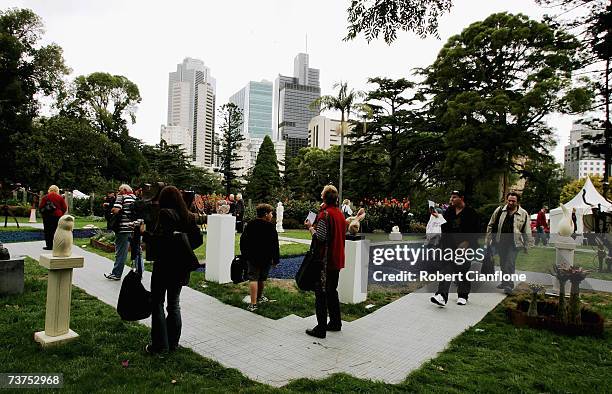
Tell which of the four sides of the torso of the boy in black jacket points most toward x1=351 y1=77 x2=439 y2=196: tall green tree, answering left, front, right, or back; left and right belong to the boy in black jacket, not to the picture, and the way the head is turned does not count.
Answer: front

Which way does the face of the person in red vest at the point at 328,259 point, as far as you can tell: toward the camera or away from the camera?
away from the camera

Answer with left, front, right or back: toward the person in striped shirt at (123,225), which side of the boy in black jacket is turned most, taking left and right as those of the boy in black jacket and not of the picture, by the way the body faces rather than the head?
left

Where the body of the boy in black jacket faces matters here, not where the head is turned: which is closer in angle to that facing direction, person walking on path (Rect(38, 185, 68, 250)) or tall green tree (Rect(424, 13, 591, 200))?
the tall green tree

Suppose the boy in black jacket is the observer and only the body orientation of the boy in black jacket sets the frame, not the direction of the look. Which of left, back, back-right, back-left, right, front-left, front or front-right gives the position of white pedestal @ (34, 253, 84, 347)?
back

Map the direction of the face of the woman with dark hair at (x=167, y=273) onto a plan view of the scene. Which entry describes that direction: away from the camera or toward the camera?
away from the camera

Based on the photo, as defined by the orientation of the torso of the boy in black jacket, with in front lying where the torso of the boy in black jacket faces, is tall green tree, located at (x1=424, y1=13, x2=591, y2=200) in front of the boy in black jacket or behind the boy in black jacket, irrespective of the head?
in front

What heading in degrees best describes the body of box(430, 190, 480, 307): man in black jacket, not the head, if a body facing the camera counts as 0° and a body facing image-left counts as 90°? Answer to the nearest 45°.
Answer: approximately 45°
